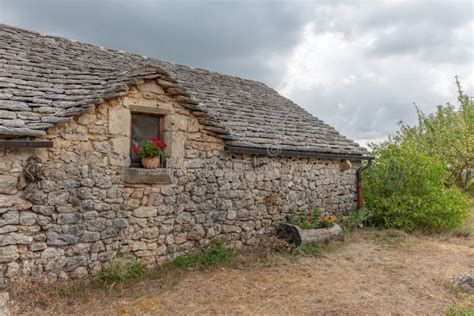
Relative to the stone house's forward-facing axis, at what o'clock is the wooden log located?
The wooden log is roughly at 10 o'clock from the stone house.

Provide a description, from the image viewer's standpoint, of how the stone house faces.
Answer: facing the viewer and to the right of the viewer

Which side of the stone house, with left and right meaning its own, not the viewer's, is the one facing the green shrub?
left

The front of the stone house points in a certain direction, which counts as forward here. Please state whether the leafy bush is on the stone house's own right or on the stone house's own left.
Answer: on the stone house's own left

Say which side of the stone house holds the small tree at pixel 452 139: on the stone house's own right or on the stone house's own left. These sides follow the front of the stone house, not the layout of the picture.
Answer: on the stone house's own left
